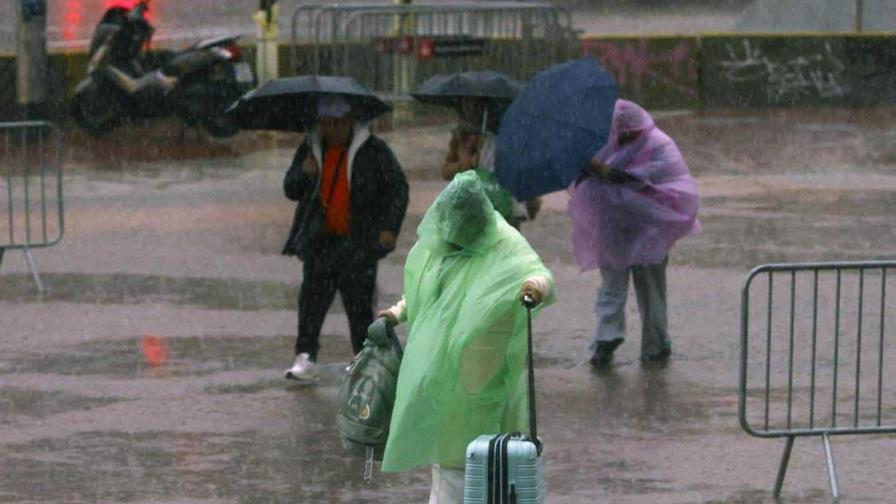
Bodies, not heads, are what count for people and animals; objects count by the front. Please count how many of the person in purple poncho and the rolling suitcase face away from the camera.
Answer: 0

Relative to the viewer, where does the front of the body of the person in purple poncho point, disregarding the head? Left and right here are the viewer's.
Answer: facing the viewer and to the left of the viewer

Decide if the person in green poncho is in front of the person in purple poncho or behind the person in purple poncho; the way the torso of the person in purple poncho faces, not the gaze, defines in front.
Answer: in front

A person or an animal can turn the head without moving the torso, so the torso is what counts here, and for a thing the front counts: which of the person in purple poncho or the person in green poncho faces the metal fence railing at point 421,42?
the person in green poncho

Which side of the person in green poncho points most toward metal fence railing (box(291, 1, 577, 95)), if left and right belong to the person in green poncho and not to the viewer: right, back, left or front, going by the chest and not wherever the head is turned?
back

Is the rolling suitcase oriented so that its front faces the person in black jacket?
no

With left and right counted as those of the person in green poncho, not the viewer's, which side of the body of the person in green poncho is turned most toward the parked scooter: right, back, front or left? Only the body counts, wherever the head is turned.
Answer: back

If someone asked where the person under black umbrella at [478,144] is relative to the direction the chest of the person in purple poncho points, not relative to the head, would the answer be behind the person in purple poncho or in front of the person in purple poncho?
in front

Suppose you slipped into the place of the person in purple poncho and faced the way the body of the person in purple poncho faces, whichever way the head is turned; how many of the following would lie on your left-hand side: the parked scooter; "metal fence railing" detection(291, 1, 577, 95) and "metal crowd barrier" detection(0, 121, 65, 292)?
0

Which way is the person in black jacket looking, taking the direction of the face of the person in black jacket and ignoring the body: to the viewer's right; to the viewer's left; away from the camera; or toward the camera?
toward the camera

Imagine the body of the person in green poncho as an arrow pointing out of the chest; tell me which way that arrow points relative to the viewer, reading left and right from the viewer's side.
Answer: facing the viewer
